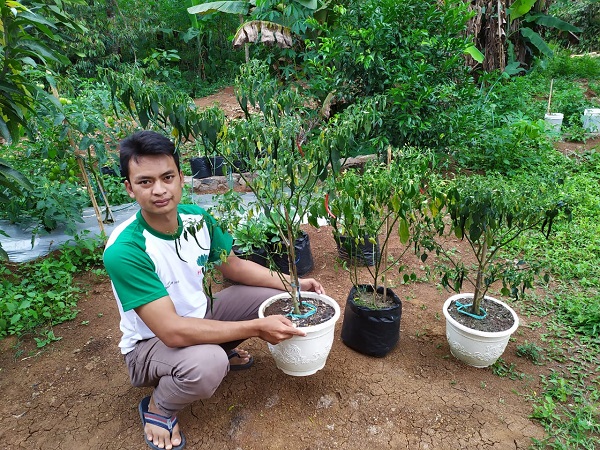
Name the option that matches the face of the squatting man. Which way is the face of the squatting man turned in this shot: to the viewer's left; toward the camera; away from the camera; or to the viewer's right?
toward the camera

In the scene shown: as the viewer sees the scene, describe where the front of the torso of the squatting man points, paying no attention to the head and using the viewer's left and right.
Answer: facing the viewer and to the right of the viewer

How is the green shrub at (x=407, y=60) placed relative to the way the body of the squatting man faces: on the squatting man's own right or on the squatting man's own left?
on the squatting man's own left

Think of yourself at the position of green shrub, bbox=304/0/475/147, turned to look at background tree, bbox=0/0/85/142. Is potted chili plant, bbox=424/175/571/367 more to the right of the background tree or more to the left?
left

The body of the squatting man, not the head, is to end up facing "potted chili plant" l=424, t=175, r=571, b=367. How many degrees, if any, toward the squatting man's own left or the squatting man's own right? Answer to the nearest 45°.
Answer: approximately 45° to the squatting man's own left

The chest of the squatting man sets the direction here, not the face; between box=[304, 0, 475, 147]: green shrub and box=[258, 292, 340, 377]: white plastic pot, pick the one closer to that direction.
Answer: the white plastic pot

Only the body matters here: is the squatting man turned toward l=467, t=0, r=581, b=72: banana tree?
no

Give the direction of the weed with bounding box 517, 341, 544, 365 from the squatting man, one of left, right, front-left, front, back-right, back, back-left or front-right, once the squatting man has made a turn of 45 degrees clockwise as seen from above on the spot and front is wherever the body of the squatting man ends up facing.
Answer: left

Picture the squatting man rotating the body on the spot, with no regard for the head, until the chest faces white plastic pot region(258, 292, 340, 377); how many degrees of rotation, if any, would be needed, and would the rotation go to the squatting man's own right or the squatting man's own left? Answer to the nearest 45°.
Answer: approximately 45° to the squatting man's own left
